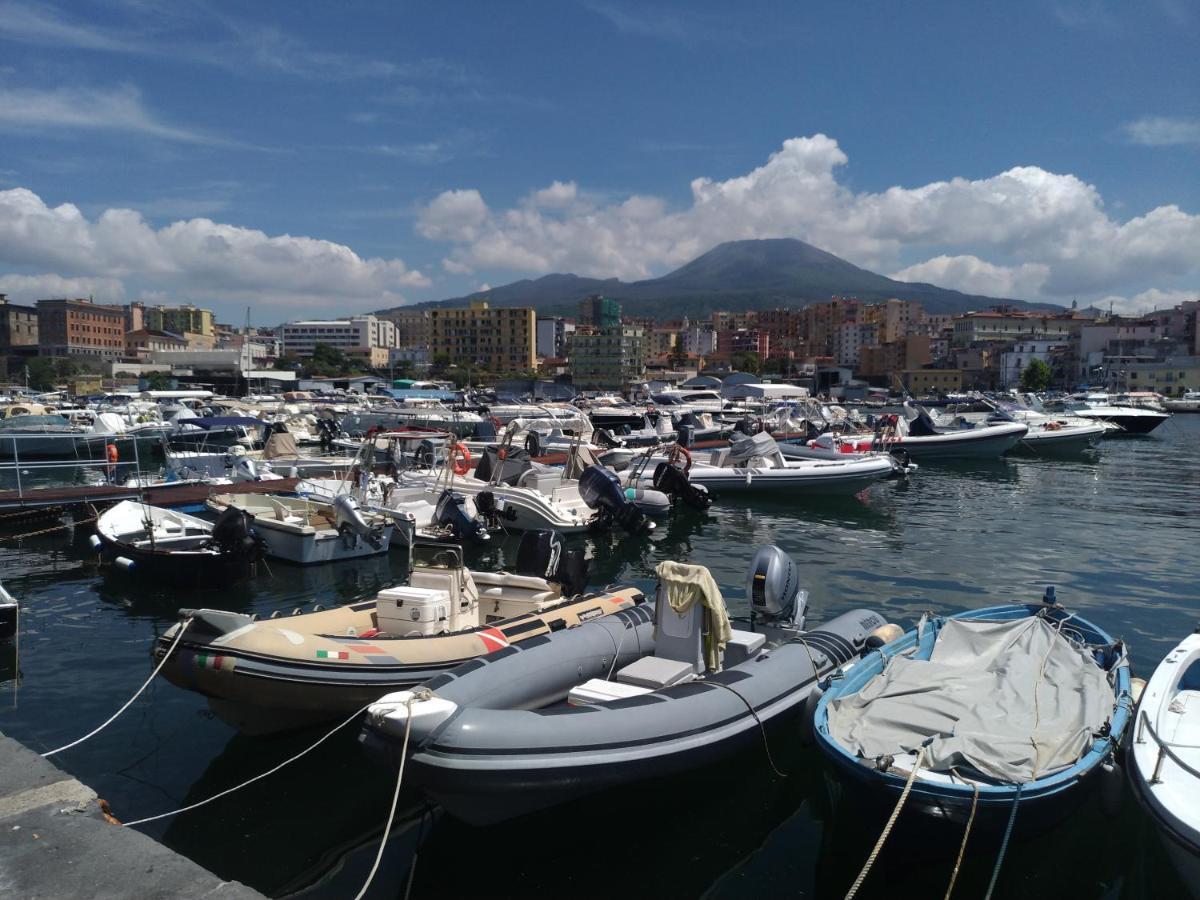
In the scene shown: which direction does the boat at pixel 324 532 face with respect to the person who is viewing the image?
facing away from the viewer and to the left of the viewer

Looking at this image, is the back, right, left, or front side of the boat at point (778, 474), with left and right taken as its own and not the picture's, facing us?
right

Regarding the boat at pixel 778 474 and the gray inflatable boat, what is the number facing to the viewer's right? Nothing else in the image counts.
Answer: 1

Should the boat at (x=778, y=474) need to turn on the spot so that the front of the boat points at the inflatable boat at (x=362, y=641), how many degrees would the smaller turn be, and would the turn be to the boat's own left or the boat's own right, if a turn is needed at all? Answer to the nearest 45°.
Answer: approximately 90° to the boat's own right

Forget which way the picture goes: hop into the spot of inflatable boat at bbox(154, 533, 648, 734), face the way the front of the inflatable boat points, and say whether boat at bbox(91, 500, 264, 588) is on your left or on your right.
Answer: on your right

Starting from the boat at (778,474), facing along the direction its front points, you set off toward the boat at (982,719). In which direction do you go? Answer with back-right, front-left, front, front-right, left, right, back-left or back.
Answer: right

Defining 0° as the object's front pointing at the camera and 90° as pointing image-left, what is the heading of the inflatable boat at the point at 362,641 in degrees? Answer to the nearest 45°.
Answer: approximately 45°

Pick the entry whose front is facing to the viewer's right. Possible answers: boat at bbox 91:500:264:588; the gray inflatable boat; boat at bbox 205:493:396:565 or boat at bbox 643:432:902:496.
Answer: boat at bbox 643:432:902:496

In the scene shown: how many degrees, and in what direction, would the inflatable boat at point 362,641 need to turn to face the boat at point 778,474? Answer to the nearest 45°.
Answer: approximately 180°

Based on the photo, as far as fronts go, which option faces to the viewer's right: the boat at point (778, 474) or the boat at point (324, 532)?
the boat at point (778, 474)

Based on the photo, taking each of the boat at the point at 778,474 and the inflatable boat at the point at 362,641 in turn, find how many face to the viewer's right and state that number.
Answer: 1

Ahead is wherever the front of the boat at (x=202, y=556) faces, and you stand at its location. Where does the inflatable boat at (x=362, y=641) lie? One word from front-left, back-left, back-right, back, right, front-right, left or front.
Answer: back-left

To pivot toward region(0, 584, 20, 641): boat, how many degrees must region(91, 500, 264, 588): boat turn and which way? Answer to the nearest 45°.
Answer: approximately 90° to its left
